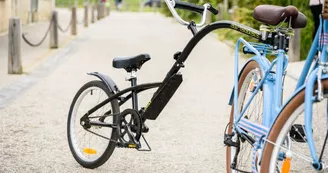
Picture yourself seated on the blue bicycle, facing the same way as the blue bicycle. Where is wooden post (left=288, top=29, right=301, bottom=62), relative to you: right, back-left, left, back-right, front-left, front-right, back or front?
back-left

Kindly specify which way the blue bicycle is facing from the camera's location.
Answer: facing the viewer and to the right of the viewer

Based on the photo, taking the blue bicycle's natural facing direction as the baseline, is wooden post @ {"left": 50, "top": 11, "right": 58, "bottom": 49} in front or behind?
behind

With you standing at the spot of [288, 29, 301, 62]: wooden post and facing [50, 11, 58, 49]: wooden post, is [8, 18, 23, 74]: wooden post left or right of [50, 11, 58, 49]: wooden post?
left

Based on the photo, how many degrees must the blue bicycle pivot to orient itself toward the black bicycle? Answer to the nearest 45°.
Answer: approximately 180°

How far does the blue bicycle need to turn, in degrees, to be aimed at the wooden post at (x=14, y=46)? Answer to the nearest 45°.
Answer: approximately 180°
